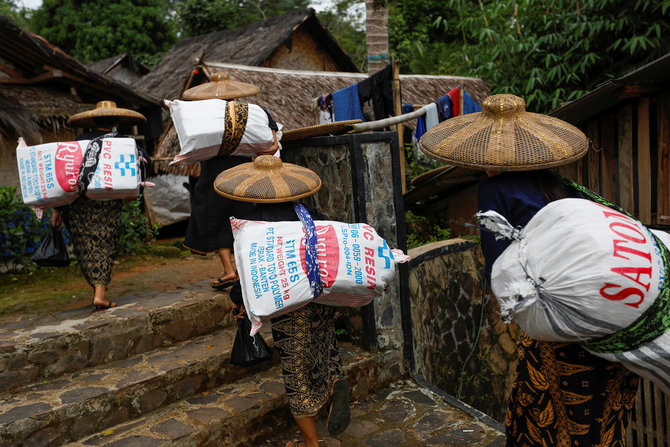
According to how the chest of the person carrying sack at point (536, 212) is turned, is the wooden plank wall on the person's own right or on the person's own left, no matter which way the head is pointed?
on the person's own right

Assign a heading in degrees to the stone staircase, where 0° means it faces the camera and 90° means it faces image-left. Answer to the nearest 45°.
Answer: approximately 315°

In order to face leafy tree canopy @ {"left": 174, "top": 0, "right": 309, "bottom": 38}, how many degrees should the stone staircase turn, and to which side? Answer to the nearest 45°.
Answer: approximately 135° to its left

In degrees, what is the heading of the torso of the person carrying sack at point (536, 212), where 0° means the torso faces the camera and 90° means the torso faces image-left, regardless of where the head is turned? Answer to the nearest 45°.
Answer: approximately 135°

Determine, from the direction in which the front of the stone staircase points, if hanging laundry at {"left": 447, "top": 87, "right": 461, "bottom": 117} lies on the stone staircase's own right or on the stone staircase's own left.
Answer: on the stone staircase's own left

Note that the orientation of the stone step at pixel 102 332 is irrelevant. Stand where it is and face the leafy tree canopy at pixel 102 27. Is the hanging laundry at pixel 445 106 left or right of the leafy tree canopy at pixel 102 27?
right

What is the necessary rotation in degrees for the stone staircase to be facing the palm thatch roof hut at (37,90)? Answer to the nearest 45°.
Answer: approximately 135° to its left

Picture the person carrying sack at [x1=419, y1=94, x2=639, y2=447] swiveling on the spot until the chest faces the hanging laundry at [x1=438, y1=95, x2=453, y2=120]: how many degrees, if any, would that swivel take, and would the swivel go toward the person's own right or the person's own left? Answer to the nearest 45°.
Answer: approximately 45° to the person's own right
